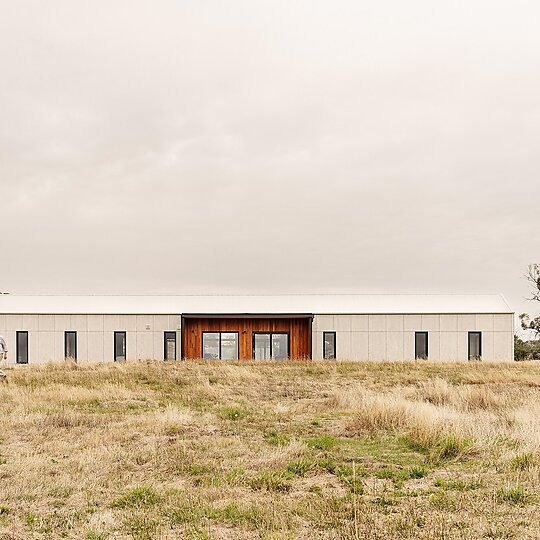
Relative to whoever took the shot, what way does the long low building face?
facing the viewer
